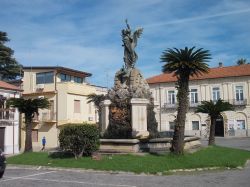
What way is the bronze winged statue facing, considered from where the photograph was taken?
facing the viewer and to the left of the viewer

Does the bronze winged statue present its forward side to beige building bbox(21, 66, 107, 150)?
no

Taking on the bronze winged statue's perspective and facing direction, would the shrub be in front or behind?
in front

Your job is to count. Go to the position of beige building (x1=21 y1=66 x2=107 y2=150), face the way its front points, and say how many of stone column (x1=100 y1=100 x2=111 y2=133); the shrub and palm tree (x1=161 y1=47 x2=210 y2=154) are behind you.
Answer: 0
